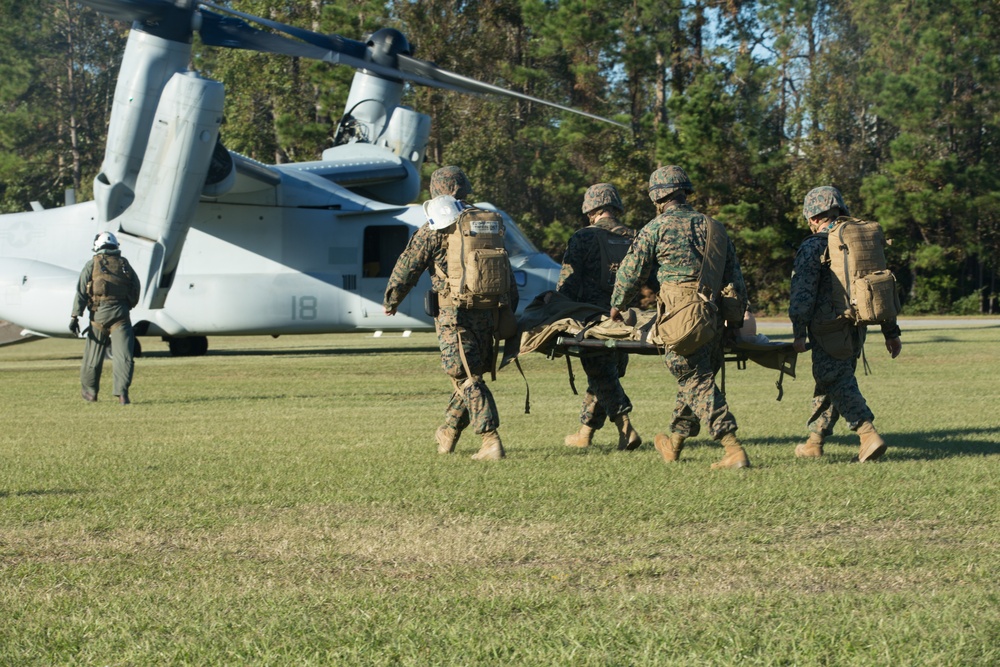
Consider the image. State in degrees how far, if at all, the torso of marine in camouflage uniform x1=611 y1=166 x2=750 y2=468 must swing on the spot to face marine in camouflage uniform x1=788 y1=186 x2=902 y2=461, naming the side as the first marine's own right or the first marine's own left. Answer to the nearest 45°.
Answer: approximately 135° to the first marine's own right

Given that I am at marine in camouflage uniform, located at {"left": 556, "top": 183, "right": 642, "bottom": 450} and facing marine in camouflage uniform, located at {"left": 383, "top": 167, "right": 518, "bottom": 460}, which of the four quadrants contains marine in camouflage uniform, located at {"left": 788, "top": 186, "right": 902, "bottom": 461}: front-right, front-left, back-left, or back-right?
back-left

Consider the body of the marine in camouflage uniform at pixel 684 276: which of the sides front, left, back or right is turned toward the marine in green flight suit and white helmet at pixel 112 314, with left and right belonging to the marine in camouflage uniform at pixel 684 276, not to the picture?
front

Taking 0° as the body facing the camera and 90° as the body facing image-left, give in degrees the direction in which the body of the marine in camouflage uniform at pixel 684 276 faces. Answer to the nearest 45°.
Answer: approximately 135°

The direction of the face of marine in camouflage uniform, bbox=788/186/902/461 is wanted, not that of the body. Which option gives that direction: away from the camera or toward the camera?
away from the camera

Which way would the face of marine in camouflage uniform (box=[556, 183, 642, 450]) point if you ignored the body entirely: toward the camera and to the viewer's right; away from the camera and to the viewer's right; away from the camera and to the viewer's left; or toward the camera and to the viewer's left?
away from the camera and to the viewer's left
